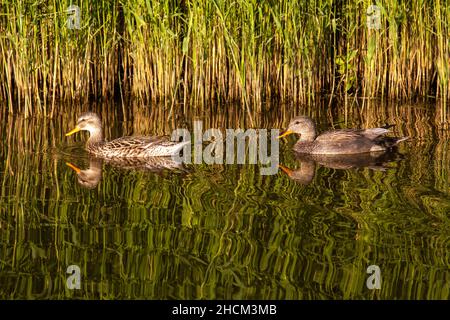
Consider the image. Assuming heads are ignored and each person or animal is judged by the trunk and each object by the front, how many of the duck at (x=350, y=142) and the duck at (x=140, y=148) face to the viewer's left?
2

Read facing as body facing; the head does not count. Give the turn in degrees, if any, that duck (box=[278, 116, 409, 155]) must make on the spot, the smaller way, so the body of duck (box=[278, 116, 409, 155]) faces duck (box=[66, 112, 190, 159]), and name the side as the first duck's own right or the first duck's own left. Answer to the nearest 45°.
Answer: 0° — it already faces it

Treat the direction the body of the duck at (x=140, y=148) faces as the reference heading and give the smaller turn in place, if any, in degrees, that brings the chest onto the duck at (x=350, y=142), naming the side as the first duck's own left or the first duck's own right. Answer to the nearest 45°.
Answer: approximately 180°

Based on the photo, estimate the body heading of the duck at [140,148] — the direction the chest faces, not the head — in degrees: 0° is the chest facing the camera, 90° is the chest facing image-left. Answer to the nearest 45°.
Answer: approximately 90°

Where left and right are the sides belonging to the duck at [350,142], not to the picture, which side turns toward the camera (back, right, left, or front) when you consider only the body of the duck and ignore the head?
left
